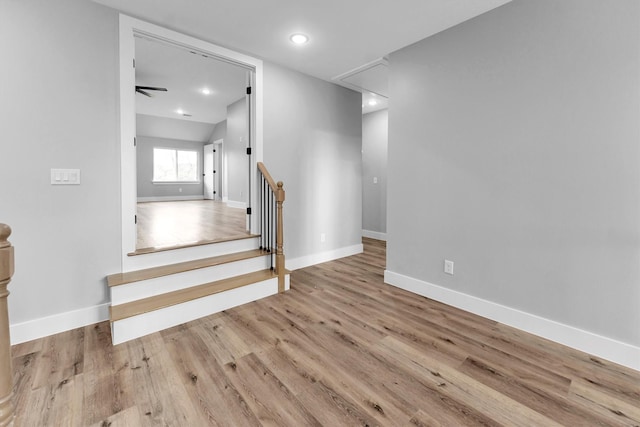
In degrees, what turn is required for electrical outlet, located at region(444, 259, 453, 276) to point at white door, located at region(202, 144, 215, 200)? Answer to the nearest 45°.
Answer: approximately 90° to its right

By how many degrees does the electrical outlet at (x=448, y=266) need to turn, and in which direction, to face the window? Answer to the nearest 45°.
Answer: approximately 90° to its right

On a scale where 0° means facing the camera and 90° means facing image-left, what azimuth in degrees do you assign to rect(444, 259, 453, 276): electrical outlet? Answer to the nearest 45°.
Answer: approximately 45°
